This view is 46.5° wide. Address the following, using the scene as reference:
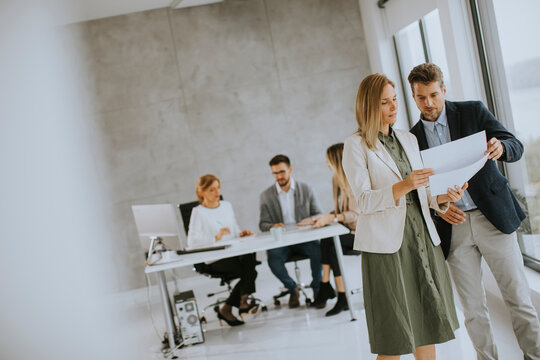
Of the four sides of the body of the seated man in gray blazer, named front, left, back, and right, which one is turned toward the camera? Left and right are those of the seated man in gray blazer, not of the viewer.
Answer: front

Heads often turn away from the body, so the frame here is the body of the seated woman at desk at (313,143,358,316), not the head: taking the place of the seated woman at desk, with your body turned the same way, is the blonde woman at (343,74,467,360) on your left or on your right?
on your left

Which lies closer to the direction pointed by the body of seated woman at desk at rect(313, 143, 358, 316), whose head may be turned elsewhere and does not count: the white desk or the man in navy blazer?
the white desk

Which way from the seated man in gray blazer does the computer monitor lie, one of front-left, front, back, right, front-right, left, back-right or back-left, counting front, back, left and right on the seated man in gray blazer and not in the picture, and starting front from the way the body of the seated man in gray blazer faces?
front-right

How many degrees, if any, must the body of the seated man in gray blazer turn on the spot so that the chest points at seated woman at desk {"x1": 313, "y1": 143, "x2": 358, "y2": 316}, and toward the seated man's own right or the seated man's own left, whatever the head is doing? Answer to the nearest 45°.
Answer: approximately 45° to the seated man's own left

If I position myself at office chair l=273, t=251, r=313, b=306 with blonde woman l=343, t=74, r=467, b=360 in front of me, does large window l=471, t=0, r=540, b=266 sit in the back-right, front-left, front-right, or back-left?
front-left

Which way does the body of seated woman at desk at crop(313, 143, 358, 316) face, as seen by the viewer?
to the viewer's left

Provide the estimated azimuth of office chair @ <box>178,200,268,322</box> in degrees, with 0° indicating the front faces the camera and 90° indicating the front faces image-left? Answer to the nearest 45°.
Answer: approximately 315°

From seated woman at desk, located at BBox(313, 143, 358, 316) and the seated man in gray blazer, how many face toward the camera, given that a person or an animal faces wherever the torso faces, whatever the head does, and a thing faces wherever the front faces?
1
